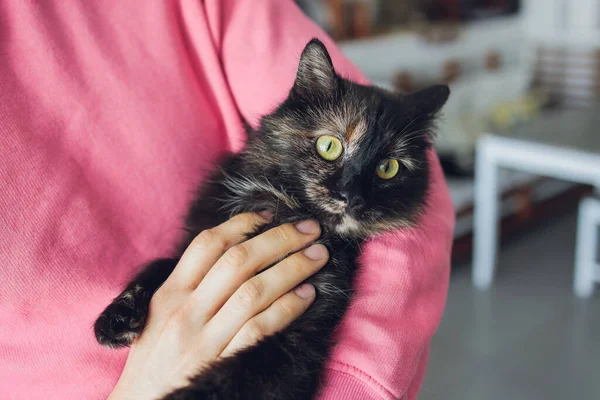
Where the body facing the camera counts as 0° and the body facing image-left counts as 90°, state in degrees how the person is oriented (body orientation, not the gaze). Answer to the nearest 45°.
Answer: approximately 0°

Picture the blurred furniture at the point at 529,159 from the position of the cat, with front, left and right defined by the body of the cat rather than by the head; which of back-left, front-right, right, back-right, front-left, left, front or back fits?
back-left

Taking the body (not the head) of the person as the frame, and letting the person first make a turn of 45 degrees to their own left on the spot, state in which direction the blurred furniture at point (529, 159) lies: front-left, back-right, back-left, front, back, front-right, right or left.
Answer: left

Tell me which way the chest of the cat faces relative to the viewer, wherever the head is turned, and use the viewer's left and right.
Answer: facing the viewer
